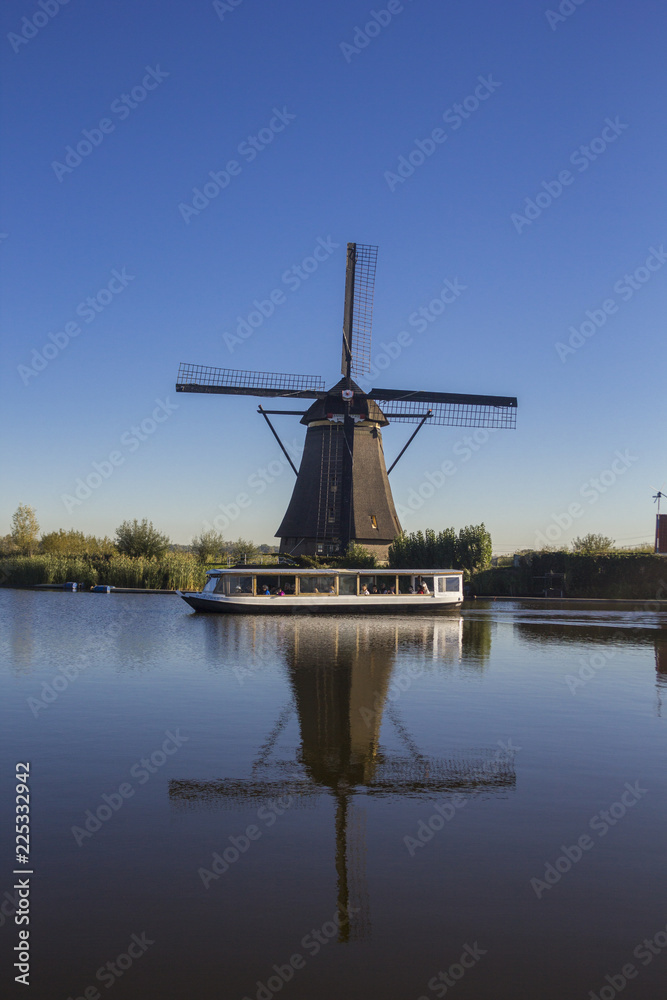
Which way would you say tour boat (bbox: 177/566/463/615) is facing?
to the viewer's left
